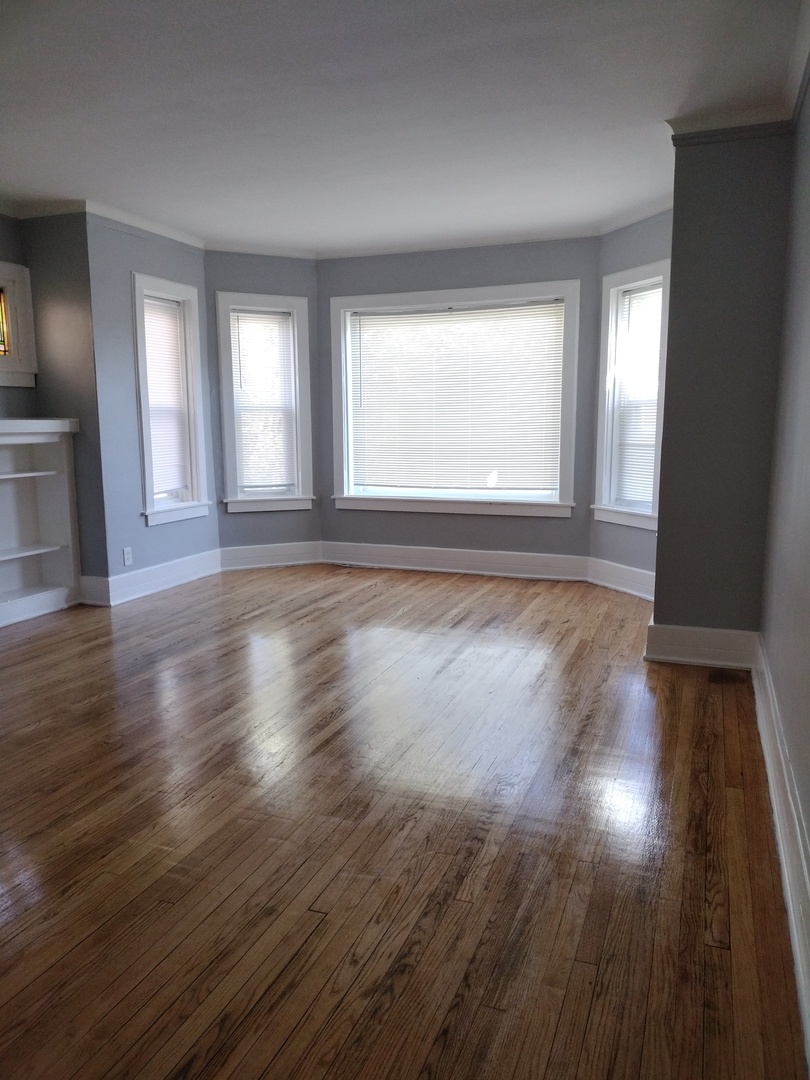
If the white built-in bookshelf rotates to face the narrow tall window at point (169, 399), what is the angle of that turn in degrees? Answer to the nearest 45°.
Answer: approximately 90° to its left

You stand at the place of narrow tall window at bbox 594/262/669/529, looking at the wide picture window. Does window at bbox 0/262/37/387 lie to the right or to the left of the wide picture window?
left

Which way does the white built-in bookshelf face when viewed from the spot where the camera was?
facing the viewer and to the right of the viewer

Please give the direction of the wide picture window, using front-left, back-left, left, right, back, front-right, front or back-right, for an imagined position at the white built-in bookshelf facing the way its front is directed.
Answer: front-left

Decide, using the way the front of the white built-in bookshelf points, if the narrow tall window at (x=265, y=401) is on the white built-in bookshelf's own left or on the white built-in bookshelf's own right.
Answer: on the white built-in bookshelf's own left
